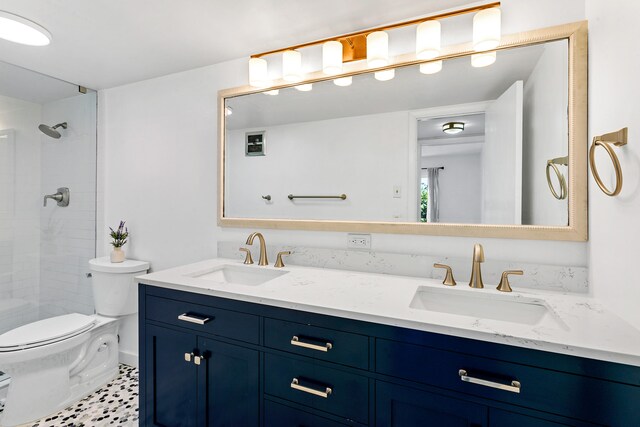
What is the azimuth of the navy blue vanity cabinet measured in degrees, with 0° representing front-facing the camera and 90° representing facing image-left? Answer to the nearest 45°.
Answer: approximately 45°

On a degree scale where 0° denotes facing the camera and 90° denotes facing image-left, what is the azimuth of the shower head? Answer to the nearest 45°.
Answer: approximately 45°

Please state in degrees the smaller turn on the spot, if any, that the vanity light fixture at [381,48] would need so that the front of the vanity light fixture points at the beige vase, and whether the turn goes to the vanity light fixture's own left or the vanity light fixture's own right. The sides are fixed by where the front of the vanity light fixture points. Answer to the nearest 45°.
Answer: approximately 45° to the vanity light fixture's own right

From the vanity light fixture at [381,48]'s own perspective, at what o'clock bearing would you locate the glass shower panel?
The glass shower panel is roughly at 2 o'clock from the vanity light fixture.

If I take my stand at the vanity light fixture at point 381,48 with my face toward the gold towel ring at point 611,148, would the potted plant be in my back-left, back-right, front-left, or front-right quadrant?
back-right

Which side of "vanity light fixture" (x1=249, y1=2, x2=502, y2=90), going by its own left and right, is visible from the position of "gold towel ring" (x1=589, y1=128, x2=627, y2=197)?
left

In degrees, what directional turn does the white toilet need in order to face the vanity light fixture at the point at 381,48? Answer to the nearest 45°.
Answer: approximately 90° to its left

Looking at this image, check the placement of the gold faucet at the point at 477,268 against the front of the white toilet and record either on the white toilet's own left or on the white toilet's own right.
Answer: on the white toilet's own left

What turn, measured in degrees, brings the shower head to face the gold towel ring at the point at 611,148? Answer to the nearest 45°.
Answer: approximately 45° to its left

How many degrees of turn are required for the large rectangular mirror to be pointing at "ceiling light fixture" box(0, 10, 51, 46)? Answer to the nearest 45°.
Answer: approximately 45° to its right
